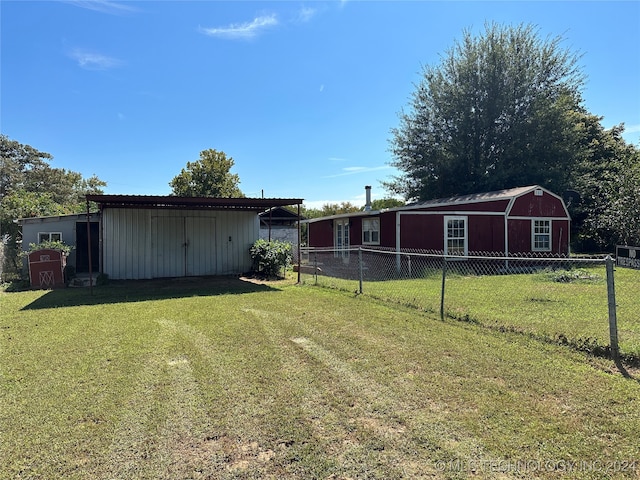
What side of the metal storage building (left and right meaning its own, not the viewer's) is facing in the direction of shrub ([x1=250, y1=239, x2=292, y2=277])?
left

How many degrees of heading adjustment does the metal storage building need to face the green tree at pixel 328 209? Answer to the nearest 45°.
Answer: approximately 135° to its left

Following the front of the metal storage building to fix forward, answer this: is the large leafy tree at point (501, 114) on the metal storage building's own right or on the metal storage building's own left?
on the metal storage building's own left

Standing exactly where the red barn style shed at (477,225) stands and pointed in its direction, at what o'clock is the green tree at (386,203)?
The green tree is roughly at 4 o'clock from the red barn style shed.

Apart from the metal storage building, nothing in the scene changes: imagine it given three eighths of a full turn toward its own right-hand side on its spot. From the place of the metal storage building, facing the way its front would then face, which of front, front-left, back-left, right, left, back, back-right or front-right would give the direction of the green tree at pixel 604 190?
back-right

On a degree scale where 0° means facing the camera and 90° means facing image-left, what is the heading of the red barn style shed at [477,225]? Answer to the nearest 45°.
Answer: approximately 45°

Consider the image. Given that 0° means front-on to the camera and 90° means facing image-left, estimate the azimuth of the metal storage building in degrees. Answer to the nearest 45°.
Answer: approximately 0°
